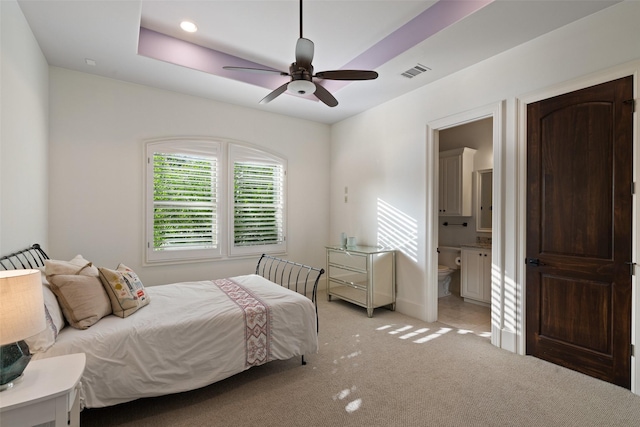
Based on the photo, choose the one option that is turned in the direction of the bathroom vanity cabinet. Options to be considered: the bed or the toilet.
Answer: the bed

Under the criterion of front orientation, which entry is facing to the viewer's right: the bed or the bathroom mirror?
the bed

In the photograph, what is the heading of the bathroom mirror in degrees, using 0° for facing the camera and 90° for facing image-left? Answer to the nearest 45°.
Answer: approximately 45°

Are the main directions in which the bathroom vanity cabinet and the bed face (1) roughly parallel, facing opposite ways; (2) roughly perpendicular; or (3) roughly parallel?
roughly parallel, facing opposite ways

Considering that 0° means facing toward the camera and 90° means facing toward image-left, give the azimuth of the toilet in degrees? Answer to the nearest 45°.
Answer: approximately 45°

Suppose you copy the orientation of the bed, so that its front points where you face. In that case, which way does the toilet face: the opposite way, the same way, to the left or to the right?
the opposite way

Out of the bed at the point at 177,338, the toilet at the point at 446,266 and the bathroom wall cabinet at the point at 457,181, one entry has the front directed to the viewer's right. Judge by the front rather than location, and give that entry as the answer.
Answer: the bed

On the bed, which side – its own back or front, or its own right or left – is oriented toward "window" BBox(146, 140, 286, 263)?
left

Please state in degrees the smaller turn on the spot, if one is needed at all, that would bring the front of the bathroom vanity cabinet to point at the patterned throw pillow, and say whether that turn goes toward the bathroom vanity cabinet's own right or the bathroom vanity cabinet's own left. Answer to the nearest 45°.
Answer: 0° — it already faces it

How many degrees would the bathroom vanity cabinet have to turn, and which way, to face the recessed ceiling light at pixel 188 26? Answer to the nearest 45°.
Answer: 0° — it already faces it

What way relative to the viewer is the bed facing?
to the viewer's right

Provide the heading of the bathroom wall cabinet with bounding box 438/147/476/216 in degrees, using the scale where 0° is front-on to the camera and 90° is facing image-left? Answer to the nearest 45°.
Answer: approximately 45°

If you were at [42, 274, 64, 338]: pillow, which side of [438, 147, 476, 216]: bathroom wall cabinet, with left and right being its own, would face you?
front
